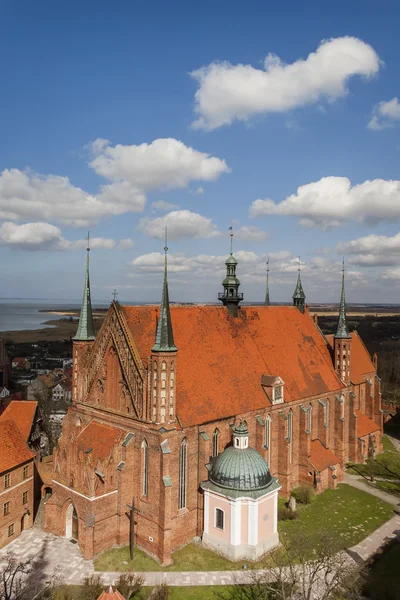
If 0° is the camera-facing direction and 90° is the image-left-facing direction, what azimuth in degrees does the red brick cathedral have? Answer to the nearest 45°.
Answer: approximately 45°

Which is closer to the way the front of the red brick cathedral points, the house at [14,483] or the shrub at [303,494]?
the house

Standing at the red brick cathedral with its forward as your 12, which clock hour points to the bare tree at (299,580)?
The bare tree is roughly at 9 o'clock from the red brick cathedral.

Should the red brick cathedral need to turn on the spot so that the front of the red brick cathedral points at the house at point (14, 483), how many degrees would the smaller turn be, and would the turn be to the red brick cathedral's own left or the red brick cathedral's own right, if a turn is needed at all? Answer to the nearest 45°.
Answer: approximately 45° to the red brick cathedral's own right

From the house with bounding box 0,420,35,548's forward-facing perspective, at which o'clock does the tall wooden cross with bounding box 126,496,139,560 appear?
The tall wooden cross is roughly at 12 o'clock from the house.

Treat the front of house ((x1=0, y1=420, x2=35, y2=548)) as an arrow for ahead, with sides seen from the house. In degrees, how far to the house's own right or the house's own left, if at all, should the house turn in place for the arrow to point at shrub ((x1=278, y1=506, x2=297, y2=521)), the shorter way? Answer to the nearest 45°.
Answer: approximately 45° to the house's own left
